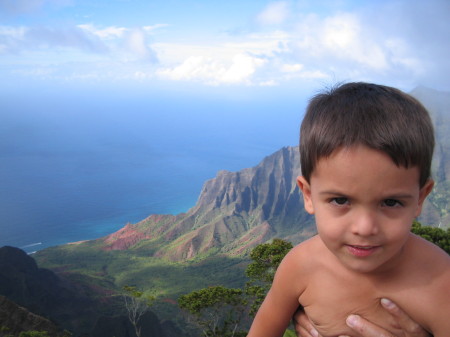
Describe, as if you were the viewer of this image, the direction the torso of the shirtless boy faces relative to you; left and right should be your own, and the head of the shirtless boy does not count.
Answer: facing the viewer
